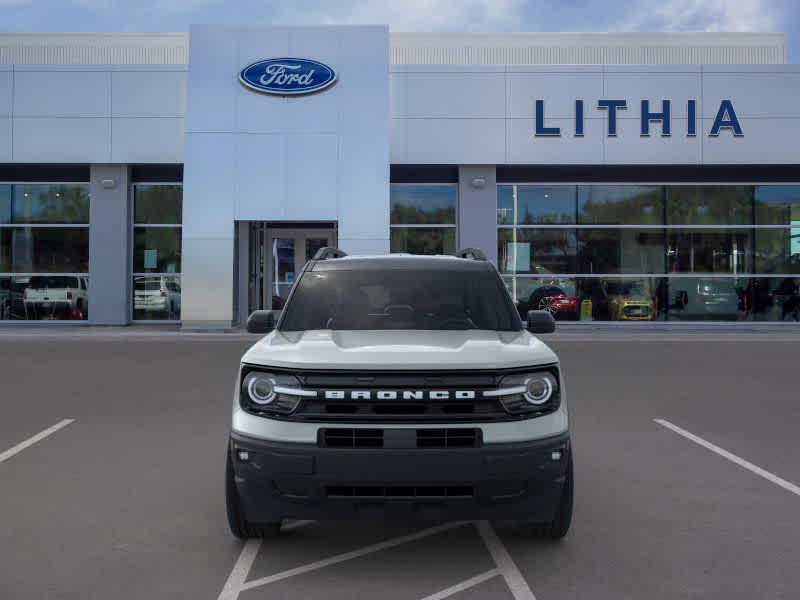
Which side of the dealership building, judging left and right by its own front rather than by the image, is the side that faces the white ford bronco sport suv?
front

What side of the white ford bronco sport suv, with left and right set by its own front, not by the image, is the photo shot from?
front

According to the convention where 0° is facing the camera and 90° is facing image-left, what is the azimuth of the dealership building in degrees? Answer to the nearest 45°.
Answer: approximately 0°

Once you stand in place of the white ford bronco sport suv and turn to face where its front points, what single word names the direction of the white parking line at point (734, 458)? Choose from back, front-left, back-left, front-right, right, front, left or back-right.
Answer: back-left

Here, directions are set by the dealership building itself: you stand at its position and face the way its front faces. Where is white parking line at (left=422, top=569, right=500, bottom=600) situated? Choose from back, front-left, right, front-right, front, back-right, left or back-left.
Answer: front

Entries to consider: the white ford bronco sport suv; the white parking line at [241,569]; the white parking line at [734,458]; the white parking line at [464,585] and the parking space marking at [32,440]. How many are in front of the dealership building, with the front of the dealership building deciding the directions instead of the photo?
5

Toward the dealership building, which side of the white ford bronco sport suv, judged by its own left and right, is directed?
back

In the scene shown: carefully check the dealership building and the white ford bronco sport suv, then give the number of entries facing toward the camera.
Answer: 2

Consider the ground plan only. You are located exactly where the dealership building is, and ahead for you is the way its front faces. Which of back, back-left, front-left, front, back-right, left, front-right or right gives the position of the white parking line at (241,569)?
front

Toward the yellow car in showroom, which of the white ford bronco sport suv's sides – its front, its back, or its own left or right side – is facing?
back
